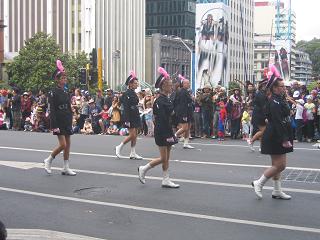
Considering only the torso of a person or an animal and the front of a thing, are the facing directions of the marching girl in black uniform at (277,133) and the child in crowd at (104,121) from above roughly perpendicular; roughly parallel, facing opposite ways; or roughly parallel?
roughly perpendicular

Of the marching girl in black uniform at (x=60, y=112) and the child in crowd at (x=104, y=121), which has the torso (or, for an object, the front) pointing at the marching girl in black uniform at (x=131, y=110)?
the child in crowd

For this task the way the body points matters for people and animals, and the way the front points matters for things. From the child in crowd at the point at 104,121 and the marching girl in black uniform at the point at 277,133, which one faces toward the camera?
the child in crowd

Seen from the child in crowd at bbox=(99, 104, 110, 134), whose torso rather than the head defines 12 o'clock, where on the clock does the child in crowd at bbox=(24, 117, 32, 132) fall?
the child in crowd at bbox=(24, 117, 32, 132) is roughly at 4 o'clock from the child in crowd at bbox=(99, 104, 110, 134).

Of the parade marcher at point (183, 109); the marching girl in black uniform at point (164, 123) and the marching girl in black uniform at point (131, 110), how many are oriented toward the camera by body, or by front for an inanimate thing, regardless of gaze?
0

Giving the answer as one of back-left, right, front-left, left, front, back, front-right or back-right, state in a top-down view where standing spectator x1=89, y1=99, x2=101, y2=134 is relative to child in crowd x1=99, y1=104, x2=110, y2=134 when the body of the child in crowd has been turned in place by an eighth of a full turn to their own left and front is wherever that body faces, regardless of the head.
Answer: back

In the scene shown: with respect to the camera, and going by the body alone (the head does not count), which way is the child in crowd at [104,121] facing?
toward the camera

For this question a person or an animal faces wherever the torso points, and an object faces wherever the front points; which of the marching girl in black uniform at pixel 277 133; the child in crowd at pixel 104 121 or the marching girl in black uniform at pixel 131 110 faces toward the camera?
the child in crowd
